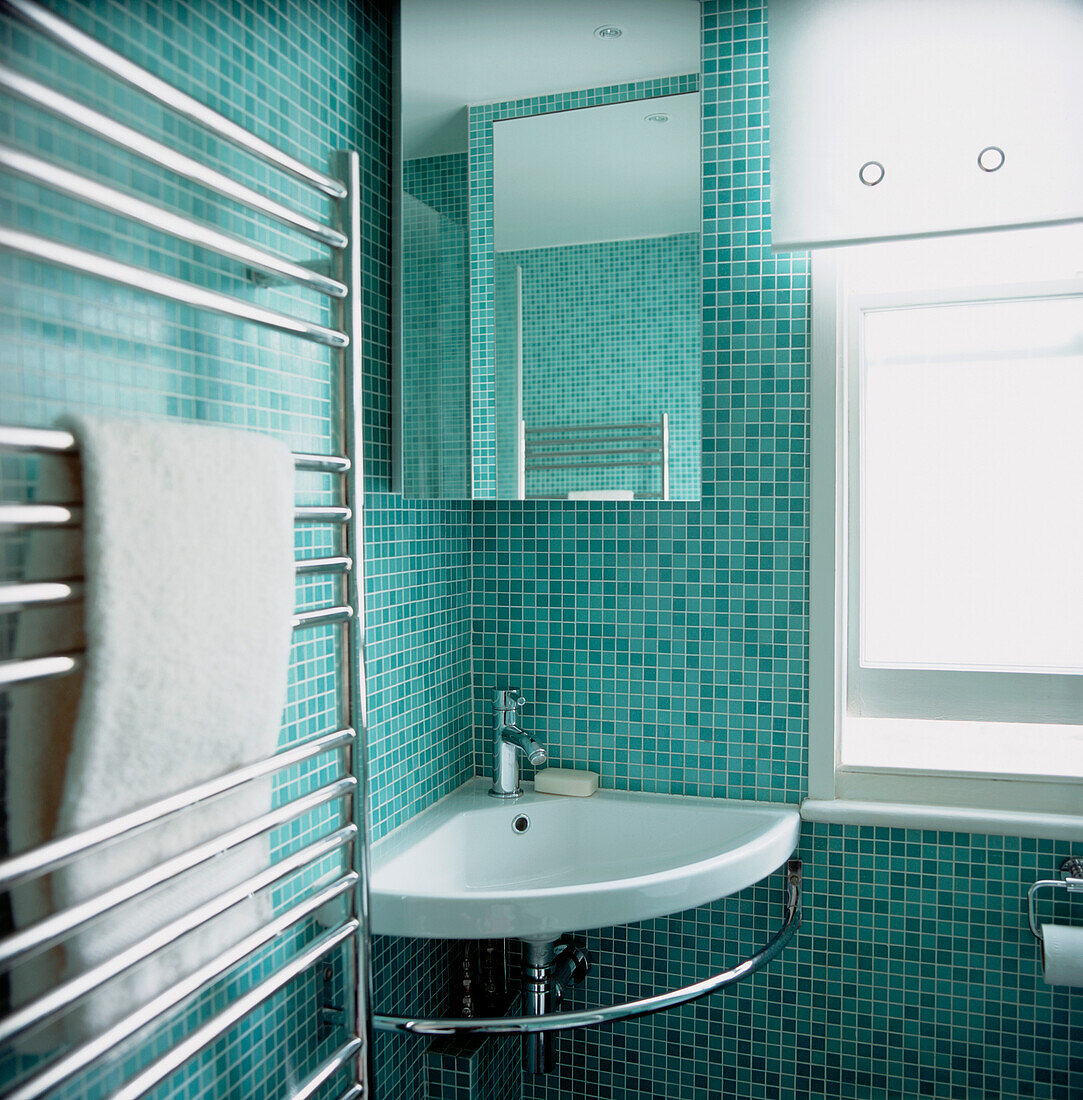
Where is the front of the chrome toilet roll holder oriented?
toward the camera

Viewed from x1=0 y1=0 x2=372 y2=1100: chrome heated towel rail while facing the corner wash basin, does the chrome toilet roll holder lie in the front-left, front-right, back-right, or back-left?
front-right

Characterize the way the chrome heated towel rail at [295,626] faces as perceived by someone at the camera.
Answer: facing the viewer and to the right of the viewer

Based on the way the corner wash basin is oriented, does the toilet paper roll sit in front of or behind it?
in front

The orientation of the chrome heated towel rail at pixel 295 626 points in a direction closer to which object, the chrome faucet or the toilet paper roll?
the toilet paper roll

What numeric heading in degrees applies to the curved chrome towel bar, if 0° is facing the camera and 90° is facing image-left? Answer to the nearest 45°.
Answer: approximately 315°

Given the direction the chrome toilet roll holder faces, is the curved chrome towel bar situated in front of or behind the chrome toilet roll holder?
in front

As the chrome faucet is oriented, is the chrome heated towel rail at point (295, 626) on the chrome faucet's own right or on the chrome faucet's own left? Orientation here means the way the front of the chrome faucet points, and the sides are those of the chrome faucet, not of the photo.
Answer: on the chrome faucet's own right

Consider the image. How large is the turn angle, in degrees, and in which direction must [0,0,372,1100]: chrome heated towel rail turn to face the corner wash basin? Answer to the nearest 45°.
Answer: approximately 90° to its left
